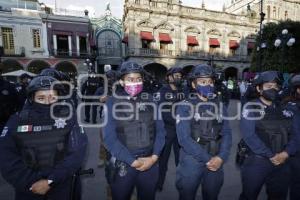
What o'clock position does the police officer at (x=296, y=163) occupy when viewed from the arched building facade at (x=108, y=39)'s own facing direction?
The police officer is roughly at 12 o'clock from the arched building facade.

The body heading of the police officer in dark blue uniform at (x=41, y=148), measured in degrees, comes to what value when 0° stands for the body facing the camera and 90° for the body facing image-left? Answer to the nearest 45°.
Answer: approximately 0°

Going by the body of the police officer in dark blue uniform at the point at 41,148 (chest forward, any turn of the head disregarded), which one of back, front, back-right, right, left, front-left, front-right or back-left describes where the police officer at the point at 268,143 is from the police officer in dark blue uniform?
left

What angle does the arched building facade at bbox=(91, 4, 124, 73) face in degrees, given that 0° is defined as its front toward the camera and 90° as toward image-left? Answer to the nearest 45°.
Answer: approximately 0°

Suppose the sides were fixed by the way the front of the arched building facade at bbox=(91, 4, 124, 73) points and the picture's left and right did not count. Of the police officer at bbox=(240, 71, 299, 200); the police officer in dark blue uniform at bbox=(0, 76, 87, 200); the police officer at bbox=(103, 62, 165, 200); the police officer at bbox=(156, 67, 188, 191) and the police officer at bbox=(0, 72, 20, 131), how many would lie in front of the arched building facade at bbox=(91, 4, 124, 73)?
5

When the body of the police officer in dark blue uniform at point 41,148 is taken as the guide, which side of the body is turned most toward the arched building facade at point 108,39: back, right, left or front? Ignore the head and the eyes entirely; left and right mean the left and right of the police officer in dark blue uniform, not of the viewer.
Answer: back

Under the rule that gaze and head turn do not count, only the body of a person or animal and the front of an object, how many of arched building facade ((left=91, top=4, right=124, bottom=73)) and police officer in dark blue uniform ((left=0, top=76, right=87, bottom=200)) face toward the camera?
2

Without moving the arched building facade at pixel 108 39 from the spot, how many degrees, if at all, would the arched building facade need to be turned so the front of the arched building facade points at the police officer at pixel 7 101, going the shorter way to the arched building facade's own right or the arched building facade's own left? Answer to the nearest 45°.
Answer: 0° — it already faces them

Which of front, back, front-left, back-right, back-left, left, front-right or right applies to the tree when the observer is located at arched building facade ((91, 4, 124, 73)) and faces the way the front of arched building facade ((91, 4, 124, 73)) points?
front-left

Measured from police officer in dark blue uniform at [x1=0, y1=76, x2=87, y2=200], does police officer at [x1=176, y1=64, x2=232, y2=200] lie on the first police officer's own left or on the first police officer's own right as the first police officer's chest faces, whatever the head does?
on the first police officer's own left

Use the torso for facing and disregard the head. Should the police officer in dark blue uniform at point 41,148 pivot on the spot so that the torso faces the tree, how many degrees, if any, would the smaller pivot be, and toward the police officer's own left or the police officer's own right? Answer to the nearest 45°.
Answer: approximately 135° to the police officer's own left

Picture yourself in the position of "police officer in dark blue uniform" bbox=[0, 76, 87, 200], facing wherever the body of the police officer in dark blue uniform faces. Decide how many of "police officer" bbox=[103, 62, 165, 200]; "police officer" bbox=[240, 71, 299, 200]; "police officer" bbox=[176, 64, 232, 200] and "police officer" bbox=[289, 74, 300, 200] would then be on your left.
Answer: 4

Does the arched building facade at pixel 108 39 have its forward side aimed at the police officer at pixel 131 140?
yes

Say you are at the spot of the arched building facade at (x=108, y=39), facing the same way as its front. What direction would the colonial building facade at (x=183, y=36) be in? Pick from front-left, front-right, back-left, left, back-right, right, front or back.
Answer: front-left
